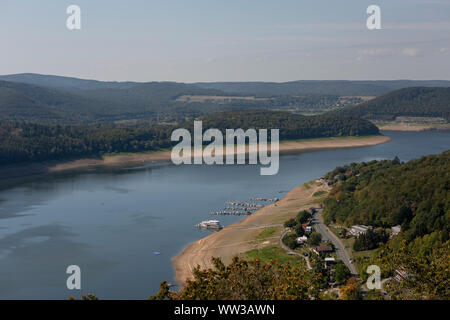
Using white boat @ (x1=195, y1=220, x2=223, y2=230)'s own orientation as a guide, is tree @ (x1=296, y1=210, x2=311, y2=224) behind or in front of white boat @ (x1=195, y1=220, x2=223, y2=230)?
behind

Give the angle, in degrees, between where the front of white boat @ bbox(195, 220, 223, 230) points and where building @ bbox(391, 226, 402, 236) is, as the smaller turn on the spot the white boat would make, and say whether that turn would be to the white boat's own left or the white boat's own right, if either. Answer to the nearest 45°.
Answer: approximately 135° to the white boat's own left

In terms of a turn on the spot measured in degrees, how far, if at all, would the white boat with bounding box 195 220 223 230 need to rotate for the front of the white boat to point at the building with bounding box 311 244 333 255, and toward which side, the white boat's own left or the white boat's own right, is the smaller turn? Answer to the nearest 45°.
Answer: approximately 135° to the white boat's own left

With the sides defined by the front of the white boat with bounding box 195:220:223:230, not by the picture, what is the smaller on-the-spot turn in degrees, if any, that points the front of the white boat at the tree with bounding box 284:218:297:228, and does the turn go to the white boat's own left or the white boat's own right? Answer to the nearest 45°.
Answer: approximately 135° to the white boat's own left

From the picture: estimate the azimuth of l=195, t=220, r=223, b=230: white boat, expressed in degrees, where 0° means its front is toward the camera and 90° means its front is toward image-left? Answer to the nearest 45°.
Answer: approximately 90°

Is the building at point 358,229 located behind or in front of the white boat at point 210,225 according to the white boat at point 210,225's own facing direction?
behind
